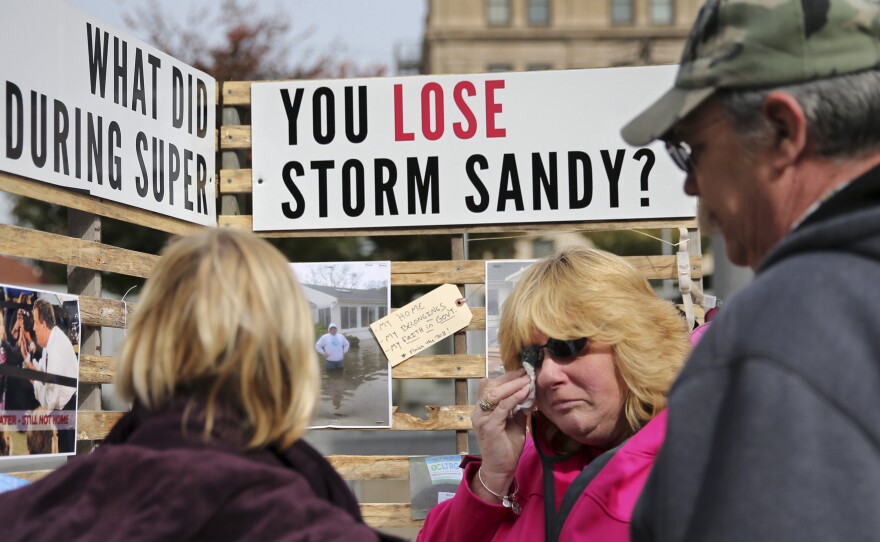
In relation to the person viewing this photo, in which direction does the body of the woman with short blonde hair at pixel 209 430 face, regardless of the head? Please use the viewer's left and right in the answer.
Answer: facing away from the viewer

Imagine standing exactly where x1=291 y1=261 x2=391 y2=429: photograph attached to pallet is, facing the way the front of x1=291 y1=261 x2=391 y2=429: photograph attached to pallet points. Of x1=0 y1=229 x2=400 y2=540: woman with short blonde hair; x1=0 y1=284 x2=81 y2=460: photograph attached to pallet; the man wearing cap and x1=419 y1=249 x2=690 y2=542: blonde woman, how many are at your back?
0

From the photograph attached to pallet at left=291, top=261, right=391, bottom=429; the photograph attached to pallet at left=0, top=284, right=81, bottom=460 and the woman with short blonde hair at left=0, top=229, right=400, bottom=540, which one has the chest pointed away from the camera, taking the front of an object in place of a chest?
the woman with short blonde hair

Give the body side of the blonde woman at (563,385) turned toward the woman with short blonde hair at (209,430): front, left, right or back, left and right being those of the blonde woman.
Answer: front

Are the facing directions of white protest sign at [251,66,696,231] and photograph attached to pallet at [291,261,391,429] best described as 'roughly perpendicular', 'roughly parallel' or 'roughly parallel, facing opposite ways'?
roughly parallel

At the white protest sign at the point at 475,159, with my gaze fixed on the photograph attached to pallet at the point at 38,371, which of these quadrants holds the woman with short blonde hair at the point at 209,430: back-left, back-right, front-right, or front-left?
front-left

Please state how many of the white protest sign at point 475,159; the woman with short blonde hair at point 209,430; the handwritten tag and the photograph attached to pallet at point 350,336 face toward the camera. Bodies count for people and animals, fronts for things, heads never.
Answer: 3

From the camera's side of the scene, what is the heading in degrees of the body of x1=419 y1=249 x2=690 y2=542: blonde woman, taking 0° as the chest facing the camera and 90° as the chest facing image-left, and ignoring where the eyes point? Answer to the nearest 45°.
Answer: approximately 45°

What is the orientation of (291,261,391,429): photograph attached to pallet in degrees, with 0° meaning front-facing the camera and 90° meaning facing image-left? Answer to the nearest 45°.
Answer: approximately 0°

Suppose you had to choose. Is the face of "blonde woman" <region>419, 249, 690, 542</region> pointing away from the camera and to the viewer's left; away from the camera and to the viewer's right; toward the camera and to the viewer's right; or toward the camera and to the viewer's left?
toward the camera and to the viewer's left

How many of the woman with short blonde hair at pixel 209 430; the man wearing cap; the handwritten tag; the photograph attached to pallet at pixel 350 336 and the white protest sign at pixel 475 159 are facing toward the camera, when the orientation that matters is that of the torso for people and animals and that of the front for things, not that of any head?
3

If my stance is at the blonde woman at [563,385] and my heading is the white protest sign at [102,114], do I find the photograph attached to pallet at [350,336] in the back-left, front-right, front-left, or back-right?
front-right

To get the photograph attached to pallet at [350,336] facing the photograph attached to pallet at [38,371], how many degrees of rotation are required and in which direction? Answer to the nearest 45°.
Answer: approximately 45° to its right

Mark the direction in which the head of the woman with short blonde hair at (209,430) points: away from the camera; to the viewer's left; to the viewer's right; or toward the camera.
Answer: away from the camera

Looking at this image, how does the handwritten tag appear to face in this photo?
toward the camera

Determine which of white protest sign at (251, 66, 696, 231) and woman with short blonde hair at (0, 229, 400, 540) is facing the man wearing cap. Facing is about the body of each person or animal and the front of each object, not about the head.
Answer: the white protest sign
